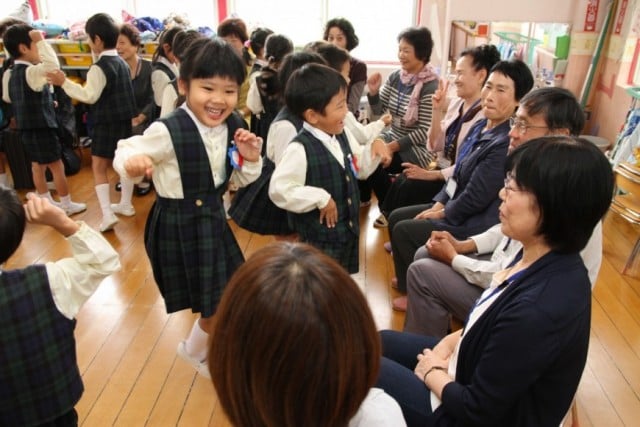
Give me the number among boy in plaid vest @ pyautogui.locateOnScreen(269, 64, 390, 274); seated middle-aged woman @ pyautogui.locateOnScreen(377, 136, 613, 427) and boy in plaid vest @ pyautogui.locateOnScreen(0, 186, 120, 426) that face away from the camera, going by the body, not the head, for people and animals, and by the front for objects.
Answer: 1

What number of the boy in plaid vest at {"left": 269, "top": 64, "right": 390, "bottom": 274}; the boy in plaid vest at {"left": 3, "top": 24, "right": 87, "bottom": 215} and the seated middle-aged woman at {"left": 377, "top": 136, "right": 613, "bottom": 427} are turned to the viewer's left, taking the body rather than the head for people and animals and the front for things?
1

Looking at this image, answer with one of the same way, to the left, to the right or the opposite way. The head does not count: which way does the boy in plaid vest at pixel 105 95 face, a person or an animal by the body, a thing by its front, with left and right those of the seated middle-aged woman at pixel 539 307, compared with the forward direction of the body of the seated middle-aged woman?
the same way

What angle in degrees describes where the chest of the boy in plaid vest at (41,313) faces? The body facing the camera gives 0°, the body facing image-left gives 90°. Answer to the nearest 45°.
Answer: approximately 180°

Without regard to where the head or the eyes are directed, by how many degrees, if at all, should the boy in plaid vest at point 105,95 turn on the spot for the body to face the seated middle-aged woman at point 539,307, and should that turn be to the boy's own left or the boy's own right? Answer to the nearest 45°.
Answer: approximately 135° to the boy's own left

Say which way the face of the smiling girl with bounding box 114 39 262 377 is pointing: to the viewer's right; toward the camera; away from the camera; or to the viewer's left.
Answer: toward the camera

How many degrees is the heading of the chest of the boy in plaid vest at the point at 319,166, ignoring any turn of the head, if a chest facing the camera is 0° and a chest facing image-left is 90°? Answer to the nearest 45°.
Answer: approximately 315°

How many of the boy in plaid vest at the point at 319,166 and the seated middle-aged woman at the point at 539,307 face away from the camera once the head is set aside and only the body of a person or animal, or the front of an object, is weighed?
0

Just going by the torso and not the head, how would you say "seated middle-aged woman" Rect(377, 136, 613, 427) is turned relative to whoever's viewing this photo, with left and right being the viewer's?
facing to the left of the viewer

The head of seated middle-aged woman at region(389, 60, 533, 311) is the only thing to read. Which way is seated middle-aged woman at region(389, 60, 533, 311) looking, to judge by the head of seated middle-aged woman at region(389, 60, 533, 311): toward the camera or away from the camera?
toward the camera

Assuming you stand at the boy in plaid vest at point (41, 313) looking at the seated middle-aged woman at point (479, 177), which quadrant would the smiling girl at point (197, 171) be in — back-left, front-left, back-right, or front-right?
front-left

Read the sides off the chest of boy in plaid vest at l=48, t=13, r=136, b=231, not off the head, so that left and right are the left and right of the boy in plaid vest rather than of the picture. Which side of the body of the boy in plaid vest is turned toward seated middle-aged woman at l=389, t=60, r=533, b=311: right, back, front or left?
back

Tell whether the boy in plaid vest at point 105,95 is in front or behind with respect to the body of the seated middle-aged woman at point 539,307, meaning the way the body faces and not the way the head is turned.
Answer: in front

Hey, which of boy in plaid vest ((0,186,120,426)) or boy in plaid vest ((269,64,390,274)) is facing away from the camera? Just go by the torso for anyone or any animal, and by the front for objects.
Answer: boy in plaid vest ((0,186,120,426))

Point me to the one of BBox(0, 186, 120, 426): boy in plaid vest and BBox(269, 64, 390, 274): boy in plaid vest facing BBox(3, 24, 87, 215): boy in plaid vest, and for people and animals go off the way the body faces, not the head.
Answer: BBox(0, 186, 120, 426): boy in plaid vest
